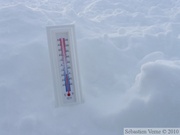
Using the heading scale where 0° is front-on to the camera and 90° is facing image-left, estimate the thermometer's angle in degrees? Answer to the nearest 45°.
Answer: approximately 0°
